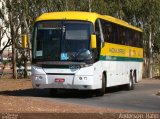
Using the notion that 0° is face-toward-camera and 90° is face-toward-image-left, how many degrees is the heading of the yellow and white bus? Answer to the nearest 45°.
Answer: approximately 45°
